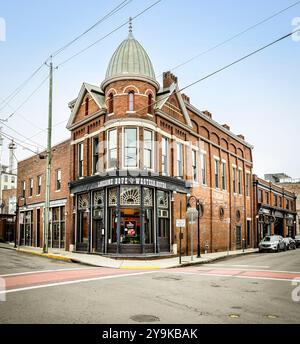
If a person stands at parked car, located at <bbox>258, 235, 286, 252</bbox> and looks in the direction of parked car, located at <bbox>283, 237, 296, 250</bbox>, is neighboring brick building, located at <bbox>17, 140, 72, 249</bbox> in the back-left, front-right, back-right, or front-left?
back-left

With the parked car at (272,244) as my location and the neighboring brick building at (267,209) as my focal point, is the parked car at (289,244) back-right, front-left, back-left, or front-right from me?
front-right

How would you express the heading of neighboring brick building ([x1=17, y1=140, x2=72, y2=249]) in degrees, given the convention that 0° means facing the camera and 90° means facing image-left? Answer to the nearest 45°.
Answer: approximately 45°

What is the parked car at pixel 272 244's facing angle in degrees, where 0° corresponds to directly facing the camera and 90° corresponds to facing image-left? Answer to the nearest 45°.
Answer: approximately 45°

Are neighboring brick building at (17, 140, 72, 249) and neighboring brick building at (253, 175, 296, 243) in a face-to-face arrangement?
no

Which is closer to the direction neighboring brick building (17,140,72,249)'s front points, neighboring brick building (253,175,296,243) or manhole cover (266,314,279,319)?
the manhole cover

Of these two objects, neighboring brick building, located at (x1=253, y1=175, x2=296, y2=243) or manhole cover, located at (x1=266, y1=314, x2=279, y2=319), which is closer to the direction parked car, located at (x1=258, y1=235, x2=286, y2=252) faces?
the manhole cover

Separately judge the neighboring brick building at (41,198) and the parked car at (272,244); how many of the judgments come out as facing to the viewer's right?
0

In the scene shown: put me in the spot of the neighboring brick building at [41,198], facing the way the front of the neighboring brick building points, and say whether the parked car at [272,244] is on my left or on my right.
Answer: on my left

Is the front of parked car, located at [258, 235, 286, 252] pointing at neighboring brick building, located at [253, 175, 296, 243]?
no

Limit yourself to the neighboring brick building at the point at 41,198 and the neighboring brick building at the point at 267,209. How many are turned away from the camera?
0

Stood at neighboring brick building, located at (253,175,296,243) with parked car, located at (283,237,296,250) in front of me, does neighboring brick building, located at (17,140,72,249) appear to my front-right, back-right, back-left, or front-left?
front-right

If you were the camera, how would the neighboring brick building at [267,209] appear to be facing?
facing the viewer and to the right of the viewer

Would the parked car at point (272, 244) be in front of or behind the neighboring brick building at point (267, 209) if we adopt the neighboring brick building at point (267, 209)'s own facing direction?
in front

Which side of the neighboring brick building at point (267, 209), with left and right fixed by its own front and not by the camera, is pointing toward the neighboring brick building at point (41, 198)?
right
